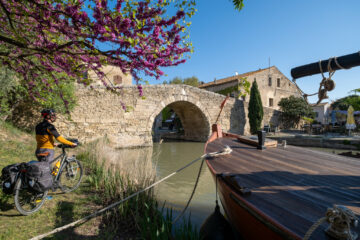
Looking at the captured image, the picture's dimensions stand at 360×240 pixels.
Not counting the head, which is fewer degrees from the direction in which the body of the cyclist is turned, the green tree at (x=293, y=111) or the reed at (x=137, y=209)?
the green tree

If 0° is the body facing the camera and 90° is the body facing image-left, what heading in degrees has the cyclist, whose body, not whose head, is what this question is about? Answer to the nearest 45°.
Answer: approximately 225°

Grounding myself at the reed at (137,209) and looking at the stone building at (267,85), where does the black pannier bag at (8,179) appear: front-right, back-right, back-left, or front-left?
back-left

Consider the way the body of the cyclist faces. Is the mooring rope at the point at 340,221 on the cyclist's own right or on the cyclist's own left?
on the cyclist's own right
